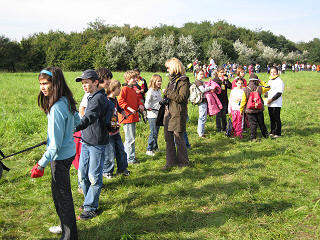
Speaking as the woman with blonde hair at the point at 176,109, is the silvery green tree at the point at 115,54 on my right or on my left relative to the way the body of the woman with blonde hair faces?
on my right

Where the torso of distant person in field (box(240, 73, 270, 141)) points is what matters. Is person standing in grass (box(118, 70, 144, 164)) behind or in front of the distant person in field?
behind

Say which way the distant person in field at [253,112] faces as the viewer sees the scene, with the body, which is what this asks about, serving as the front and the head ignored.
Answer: away from the camera

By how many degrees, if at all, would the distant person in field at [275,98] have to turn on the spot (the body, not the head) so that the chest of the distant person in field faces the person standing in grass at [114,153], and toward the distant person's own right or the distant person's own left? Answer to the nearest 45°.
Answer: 0° — they already face them

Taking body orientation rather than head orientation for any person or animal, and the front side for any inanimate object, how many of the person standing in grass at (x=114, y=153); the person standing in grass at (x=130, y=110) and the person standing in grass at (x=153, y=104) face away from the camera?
0

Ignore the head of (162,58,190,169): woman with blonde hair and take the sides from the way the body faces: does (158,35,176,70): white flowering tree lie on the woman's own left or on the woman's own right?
on the woman's own right

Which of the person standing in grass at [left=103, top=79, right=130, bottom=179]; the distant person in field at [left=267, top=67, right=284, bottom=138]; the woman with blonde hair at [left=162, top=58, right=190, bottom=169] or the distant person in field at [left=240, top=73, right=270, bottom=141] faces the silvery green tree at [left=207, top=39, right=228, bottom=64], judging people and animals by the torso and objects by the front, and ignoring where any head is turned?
the distant person in field at [left=240, top=73, right=270, bottom=141]

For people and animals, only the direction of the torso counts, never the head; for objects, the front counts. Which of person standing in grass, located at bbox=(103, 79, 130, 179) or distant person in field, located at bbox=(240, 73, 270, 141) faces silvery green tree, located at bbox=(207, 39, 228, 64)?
the distant person in field

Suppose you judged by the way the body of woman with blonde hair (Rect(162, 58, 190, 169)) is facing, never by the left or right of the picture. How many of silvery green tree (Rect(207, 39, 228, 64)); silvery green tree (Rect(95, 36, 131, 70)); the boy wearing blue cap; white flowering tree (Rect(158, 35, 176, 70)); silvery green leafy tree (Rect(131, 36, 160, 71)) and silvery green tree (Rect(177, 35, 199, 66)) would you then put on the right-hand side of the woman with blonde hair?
5

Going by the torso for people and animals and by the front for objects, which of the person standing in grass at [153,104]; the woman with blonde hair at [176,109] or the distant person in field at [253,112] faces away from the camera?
the distant person in field
